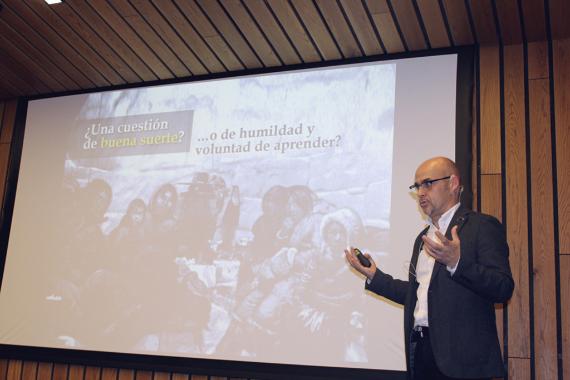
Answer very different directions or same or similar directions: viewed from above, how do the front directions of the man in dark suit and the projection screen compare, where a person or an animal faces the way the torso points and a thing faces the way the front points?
same or similar directions

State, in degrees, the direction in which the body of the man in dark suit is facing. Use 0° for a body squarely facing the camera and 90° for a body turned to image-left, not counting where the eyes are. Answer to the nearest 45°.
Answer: approximately 45°

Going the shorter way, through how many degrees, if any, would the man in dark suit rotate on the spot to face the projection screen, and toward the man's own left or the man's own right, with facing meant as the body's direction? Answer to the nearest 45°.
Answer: approximately 90° to the man's own right

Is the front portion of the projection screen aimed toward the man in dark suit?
no

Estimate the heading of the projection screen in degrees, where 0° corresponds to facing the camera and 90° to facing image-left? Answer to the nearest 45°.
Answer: approximately 45°

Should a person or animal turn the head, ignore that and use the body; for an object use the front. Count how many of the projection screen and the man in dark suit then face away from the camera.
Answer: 0
